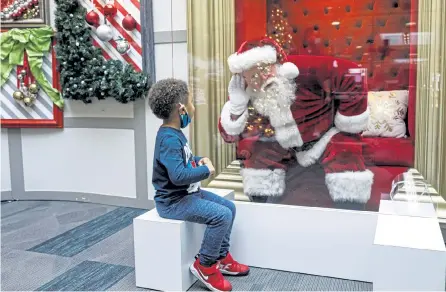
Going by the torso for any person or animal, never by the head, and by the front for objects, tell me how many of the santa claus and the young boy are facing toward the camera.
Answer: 1

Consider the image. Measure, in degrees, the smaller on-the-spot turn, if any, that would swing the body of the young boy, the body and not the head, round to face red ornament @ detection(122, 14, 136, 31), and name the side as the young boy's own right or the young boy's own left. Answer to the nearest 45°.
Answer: approximately 90° to the young boy's own left

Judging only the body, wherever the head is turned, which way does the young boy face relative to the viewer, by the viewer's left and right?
facing to the right of the viewer

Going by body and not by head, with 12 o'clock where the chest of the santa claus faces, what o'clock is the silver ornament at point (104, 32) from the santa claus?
The silver ornament is roughly at 4 o'clock from the santa claus.

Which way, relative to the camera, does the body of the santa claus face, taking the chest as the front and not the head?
toward the camera

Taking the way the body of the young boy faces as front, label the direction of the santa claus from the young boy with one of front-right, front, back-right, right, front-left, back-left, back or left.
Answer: front-left
